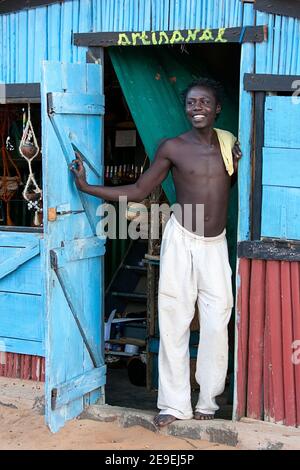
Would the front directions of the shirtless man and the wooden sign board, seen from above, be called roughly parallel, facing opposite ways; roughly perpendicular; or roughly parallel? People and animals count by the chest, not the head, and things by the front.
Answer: roughly parallel

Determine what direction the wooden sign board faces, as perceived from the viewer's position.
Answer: facing the viewer

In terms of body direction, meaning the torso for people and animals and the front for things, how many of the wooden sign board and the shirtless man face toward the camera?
2

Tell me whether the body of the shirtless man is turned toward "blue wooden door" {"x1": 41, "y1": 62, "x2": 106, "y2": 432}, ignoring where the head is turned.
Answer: no
